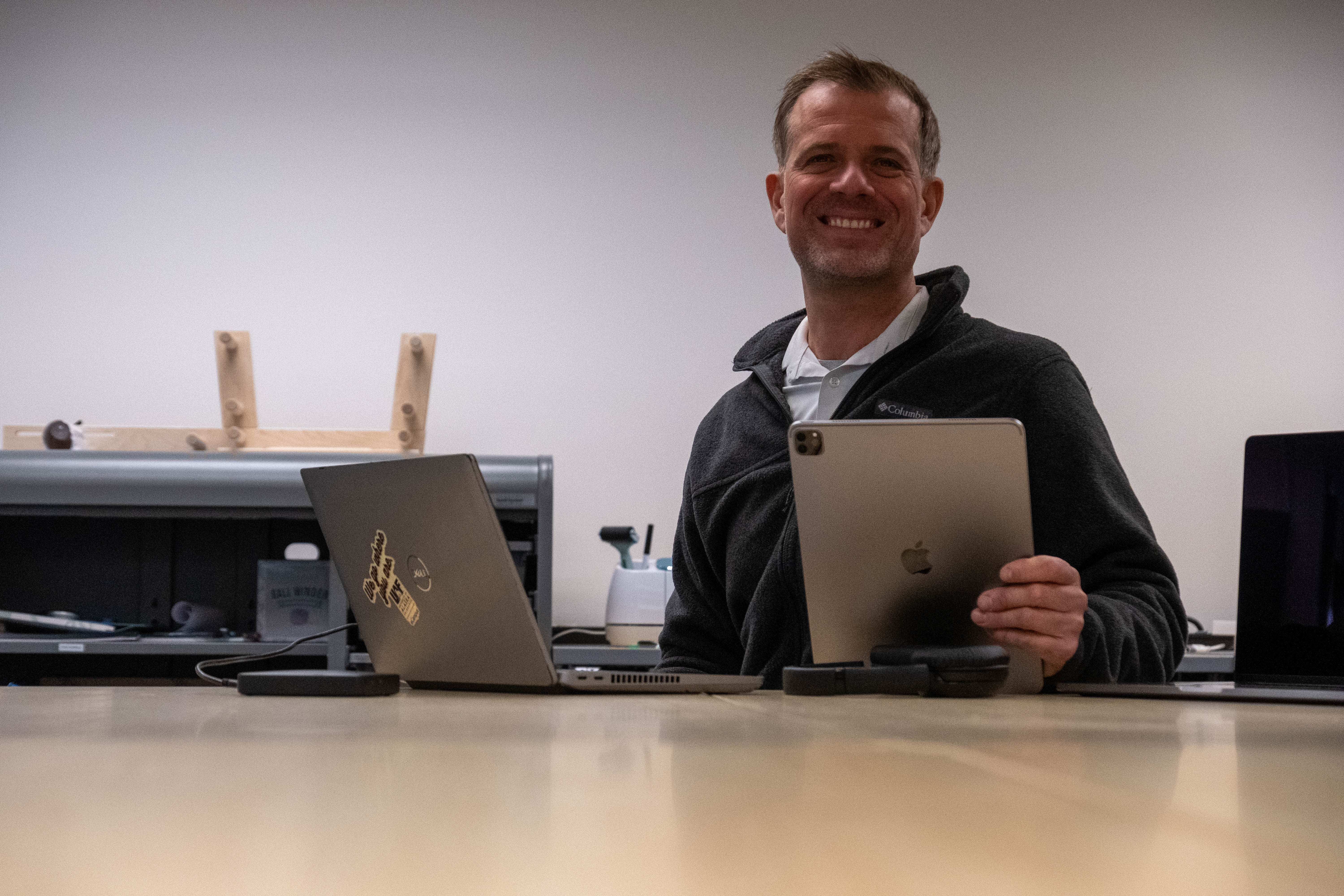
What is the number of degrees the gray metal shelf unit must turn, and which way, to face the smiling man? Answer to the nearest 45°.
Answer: approximately 45° to its left

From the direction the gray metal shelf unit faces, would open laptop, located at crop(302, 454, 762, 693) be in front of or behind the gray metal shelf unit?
in front

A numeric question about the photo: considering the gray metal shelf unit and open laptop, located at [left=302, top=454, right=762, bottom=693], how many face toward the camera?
1

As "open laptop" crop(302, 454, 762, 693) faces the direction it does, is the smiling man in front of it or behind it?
in front

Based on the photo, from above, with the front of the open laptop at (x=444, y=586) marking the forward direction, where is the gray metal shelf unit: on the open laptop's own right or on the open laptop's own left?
on the open laptop's own left

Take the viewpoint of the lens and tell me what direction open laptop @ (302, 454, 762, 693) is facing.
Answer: facing away from the viewer and to the right of the viewer

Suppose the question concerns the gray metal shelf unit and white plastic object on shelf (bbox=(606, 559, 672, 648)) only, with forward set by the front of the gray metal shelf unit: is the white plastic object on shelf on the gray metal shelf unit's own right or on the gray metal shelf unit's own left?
on the gray metal shelf unit's own left
